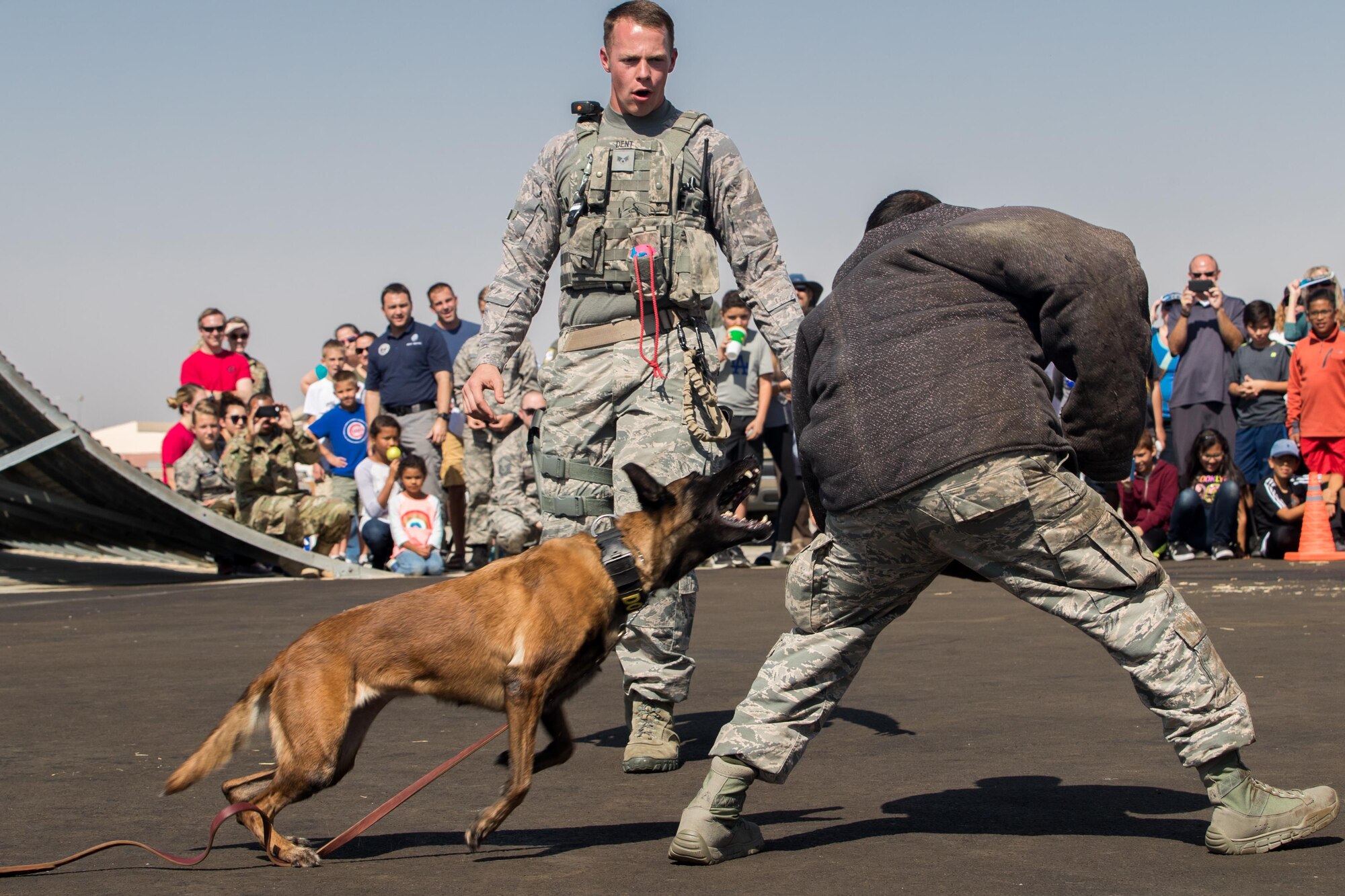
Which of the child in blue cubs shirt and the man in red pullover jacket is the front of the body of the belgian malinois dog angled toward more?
the man in red pullover jacket

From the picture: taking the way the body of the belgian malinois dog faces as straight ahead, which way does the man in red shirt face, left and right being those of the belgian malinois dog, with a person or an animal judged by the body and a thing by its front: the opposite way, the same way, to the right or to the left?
to the right

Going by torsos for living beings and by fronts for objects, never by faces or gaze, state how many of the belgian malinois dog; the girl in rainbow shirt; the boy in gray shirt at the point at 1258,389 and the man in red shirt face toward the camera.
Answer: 3

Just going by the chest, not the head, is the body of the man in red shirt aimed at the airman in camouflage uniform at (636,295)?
yes
